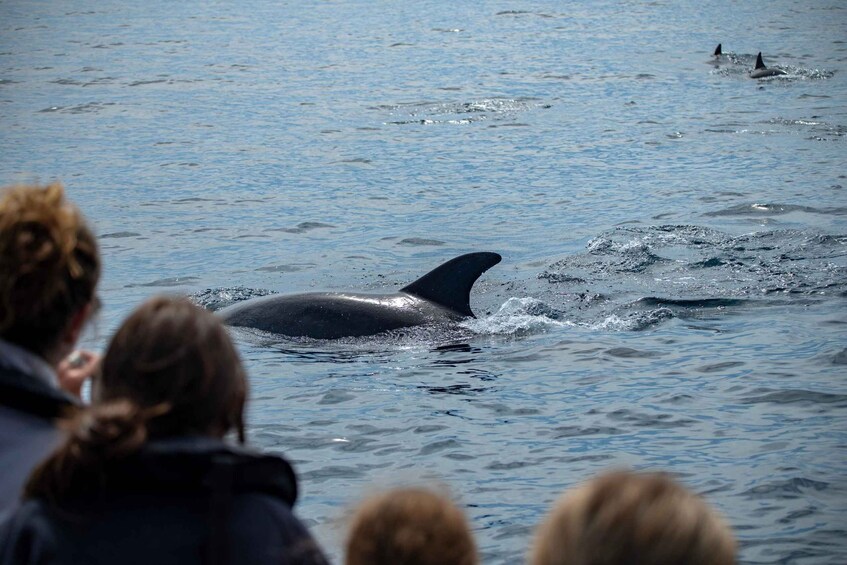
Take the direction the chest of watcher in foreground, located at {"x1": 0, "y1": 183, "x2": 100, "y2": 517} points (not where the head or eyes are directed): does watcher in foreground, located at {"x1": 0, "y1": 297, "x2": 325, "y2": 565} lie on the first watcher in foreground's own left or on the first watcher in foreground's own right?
on the first watcher in foreground's own right

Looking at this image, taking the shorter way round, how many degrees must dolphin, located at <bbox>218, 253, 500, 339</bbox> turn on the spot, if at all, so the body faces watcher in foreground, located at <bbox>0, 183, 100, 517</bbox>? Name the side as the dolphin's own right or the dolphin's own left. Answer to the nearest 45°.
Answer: approximately 90° to the dolphin's own left

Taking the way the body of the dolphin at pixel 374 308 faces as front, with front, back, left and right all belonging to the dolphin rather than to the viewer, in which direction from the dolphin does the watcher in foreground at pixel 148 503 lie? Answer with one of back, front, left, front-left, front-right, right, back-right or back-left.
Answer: left

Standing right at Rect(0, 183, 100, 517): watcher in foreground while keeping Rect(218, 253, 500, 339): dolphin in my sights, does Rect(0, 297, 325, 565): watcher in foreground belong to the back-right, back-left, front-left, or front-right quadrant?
back-right

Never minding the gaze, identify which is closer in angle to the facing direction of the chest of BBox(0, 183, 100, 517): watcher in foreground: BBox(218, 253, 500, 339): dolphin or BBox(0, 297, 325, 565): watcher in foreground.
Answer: the dolphin

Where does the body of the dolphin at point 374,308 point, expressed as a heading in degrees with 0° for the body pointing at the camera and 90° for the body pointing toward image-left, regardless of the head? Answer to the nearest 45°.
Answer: approximately 90°

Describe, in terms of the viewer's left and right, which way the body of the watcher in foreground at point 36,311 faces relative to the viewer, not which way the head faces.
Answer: facing away from the viewer and to the right of the viewer

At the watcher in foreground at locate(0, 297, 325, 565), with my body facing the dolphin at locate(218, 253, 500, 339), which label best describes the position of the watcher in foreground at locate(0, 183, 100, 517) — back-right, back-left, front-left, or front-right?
front-left

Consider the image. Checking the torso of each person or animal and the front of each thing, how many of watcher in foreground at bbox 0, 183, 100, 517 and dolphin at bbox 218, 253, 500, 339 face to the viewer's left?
1
